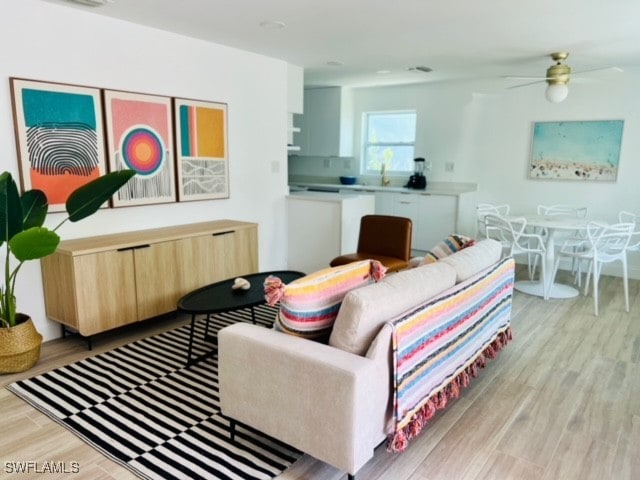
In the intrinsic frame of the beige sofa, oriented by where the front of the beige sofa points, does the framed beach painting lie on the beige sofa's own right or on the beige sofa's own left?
on the beige sofa's own right

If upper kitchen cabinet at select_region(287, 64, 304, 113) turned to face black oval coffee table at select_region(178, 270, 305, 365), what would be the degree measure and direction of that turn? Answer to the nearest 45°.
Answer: approximately 45° to its right

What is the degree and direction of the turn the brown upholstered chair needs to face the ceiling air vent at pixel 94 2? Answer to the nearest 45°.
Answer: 0° — it already faces it

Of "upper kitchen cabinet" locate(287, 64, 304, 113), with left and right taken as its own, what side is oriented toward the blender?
left

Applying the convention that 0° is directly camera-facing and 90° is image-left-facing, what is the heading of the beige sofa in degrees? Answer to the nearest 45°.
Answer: approximately 135°

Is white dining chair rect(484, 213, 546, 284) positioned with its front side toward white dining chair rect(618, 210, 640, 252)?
yes

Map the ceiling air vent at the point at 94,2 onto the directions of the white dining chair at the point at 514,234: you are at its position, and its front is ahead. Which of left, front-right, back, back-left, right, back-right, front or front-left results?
back

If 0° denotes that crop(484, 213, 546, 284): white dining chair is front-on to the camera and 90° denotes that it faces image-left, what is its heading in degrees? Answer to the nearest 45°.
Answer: approximately 225°
